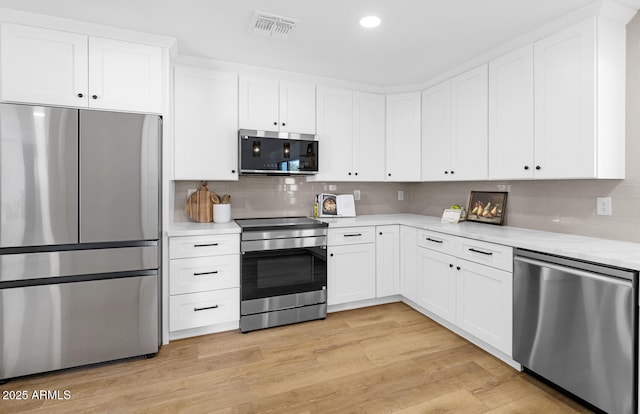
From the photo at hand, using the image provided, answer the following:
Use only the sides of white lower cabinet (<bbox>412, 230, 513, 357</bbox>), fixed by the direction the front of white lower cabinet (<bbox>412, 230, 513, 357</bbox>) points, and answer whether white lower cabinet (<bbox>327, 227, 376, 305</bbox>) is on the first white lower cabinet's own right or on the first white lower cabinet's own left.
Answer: on the first white lower cabinet's own right

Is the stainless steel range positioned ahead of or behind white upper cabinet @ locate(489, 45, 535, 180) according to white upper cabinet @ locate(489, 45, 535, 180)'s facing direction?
ahead

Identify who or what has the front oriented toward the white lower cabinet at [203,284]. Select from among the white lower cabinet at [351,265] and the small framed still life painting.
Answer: the small framed still life painting

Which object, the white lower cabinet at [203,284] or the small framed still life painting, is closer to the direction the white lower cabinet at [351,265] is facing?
the small framed still life painting

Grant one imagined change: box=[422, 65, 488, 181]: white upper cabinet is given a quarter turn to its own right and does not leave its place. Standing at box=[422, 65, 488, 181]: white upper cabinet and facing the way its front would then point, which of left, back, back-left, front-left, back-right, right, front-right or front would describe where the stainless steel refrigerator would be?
left

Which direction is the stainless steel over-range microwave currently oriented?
toward the camera

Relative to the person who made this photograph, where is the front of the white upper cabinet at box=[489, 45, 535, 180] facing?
facing the viewer and to the left of the viewer

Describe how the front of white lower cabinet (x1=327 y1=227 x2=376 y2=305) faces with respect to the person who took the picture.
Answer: facing the viewer and to the right of the viewer

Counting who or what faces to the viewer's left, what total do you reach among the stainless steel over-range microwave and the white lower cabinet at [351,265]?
0

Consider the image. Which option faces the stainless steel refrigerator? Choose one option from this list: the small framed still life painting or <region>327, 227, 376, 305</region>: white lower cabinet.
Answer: the small framed still life painting
